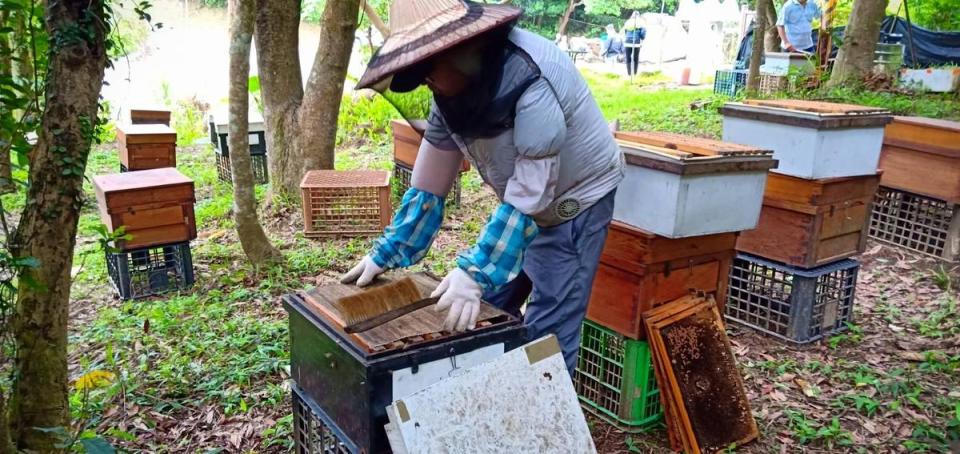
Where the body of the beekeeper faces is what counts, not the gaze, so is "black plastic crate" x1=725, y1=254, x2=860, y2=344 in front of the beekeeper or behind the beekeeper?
behind

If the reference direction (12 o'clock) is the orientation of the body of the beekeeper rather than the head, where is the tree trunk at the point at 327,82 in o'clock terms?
The tree trunk is roughly at 4 o'clock from the beekeeper.

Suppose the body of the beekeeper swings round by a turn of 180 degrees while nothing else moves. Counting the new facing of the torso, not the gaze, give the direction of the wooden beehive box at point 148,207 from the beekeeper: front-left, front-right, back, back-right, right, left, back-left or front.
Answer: left

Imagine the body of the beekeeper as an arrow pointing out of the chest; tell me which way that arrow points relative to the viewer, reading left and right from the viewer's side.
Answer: facing the viewer and to the left of the viewer

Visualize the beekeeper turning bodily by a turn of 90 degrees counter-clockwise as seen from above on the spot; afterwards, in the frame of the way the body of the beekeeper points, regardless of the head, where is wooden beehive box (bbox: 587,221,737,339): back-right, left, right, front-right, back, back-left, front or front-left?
left

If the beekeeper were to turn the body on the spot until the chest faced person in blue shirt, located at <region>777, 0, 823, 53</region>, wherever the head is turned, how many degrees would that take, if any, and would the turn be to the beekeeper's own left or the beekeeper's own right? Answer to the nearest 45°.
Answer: approximately 180°

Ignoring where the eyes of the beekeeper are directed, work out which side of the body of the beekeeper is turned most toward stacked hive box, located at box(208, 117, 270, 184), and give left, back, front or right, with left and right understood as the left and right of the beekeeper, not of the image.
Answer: right

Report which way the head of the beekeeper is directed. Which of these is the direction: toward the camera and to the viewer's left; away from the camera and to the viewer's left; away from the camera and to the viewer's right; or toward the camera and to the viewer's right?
toward the camera and to the viewer's left

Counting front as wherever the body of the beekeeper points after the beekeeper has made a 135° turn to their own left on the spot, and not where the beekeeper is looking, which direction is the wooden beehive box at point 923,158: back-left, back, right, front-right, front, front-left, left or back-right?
front-left

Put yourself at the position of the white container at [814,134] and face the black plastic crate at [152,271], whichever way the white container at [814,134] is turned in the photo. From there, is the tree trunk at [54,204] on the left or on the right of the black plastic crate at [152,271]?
left

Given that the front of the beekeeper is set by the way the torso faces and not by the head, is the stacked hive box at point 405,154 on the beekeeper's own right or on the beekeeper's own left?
on the beekeeper's own right

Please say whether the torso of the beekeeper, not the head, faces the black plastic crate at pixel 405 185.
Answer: no

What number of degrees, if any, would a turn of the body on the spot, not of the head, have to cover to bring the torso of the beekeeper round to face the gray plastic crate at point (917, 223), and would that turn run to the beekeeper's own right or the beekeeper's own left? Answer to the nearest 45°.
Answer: approximately 180°

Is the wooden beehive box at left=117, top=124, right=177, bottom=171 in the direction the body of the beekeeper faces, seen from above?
no

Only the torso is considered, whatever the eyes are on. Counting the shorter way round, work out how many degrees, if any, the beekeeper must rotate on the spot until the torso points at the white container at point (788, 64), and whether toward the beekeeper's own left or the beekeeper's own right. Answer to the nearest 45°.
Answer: approximately 180°

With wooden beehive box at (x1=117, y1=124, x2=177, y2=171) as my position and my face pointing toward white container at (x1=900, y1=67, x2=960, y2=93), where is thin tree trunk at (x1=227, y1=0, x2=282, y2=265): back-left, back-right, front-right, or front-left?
front-right

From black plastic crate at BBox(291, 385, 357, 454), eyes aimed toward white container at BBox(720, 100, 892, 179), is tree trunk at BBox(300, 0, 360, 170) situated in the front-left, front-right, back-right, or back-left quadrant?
front-left

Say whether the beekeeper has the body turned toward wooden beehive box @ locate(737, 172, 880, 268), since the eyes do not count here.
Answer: no

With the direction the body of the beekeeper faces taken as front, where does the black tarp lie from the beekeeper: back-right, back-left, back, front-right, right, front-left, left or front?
back
